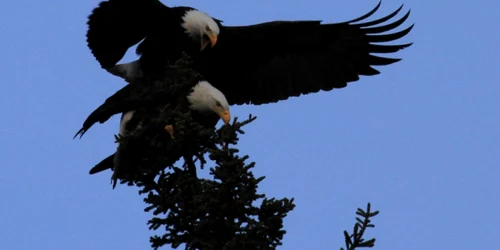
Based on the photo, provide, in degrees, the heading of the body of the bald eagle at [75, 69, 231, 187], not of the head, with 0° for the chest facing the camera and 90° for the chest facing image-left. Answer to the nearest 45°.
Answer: approximately 270°

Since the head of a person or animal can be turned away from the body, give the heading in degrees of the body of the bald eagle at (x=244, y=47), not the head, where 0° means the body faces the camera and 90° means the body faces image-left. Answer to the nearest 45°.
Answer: approximately 315°

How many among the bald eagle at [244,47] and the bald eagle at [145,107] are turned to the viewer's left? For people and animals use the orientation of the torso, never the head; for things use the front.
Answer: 0
